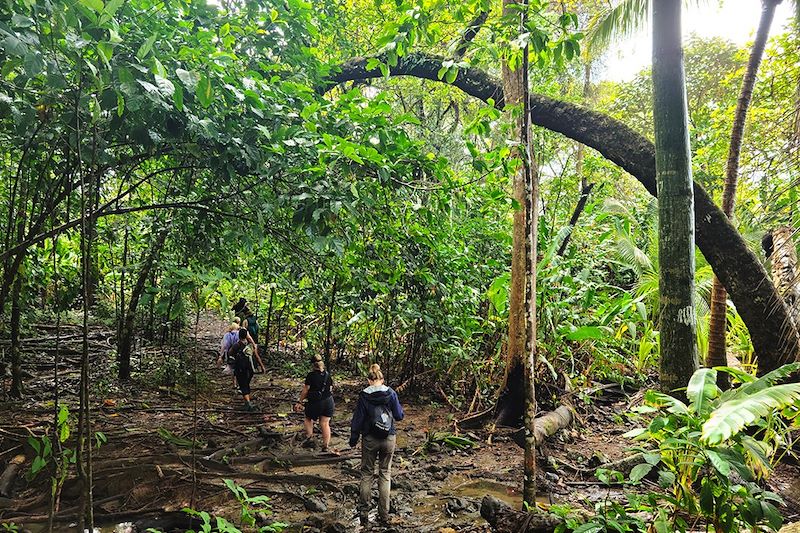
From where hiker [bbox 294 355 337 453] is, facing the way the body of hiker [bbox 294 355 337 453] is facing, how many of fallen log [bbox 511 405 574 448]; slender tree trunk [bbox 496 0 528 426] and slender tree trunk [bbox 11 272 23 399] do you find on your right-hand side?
2

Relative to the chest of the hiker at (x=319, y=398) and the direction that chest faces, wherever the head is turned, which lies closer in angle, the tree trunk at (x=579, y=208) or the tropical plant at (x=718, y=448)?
the tree trunk

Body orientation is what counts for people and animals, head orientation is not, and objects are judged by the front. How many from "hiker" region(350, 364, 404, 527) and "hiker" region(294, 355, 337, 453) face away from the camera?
2

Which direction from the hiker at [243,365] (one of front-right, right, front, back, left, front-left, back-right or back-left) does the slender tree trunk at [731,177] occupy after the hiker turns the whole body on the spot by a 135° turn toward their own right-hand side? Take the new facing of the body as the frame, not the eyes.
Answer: front

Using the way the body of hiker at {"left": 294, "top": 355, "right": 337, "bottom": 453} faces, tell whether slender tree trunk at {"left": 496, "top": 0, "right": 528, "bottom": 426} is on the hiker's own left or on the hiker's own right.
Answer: on the hiker's own right

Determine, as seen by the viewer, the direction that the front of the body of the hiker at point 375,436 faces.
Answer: away from the camera

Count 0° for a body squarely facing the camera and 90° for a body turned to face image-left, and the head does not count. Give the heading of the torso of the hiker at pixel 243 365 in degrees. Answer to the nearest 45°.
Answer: approximately 180°

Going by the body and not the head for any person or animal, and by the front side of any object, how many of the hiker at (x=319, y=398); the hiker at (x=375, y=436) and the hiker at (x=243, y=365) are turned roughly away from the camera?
3

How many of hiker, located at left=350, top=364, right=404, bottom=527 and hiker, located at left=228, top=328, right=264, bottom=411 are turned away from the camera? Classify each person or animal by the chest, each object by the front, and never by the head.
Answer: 2

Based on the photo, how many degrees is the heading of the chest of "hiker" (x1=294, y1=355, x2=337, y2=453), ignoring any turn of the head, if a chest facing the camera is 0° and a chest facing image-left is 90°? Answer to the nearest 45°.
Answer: approximately 180°
